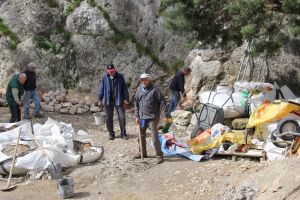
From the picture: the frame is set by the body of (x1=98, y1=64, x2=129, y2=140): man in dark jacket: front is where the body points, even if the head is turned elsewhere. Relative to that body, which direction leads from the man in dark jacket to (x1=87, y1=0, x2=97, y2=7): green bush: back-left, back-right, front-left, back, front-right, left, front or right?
back

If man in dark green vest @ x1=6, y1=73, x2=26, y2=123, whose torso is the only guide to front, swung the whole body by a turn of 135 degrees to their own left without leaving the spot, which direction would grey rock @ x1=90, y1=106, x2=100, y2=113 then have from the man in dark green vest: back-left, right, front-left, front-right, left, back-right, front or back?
right

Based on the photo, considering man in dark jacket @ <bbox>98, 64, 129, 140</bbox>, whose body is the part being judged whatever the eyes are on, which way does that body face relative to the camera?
toward the camera

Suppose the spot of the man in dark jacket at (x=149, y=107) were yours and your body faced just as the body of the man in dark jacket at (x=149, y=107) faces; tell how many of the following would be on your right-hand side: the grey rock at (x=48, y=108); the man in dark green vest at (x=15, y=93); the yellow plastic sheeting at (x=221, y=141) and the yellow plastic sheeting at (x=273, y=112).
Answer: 2

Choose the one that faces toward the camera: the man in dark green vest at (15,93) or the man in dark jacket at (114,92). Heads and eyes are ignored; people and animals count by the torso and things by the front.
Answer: the man in dark jacket at (114,92)

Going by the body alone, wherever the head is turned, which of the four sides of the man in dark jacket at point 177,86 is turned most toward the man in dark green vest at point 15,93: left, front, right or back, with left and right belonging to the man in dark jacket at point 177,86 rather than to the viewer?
back

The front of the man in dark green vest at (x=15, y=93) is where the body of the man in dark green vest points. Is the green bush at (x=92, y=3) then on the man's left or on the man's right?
on the man's left

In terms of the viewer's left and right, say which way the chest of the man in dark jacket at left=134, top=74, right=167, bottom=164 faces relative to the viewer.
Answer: facing the viewer and to the left of the viewer

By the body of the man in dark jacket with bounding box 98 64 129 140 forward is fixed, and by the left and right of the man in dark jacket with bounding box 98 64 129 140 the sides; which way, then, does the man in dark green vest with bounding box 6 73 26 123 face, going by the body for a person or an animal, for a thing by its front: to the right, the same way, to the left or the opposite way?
to the left

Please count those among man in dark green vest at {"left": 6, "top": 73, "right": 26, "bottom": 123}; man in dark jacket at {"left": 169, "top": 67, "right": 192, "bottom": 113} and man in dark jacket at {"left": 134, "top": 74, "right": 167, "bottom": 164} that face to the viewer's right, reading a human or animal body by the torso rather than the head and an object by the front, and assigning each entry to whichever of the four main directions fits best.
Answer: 2

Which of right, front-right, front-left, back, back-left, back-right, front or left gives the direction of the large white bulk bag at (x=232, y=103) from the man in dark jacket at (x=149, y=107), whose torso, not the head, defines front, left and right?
back

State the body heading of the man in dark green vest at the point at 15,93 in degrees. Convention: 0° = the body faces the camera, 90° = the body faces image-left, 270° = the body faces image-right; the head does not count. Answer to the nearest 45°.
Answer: approximately 270°
